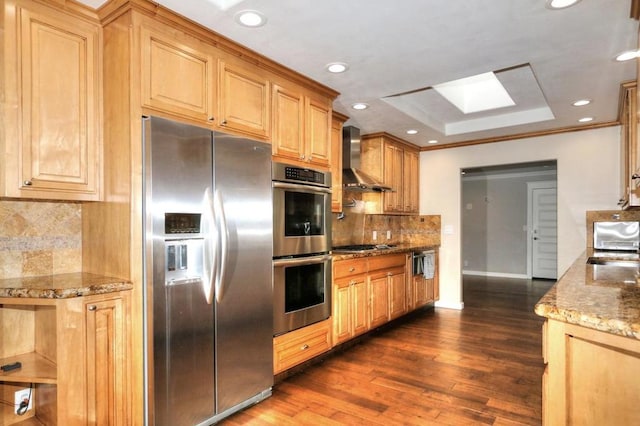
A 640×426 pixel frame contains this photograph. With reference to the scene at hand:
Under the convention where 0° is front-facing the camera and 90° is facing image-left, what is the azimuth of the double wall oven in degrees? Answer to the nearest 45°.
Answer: approximately 315°

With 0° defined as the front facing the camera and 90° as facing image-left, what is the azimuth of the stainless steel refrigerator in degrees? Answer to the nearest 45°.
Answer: approximately 315°

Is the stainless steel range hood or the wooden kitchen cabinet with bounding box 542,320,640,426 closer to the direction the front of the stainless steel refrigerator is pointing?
the wooden kitchen cabinet

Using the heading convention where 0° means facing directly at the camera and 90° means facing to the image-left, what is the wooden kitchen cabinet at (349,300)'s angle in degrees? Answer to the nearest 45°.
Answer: approximately 315°

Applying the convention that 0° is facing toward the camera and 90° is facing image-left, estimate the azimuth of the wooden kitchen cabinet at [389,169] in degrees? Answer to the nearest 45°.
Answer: approximately 315°

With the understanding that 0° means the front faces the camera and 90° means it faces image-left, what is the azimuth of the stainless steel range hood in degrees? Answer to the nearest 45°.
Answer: approximately 315°

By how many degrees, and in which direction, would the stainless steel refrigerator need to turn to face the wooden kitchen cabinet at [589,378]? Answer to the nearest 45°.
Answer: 0° — it already faces it

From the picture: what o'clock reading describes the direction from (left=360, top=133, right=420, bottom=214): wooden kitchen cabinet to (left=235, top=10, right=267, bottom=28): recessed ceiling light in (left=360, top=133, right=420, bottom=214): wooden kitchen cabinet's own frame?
The recessed ceiling light is roughly at 2 o'clock from the wooden kitchen cabinet.

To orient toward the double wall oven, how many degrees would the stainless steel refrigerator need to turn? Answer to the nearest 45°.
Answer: approximately 90° to its left

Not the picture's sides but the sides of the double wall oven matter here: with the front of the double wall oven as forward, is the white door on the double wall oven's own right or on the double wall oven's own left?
on the double wall oven's own left
